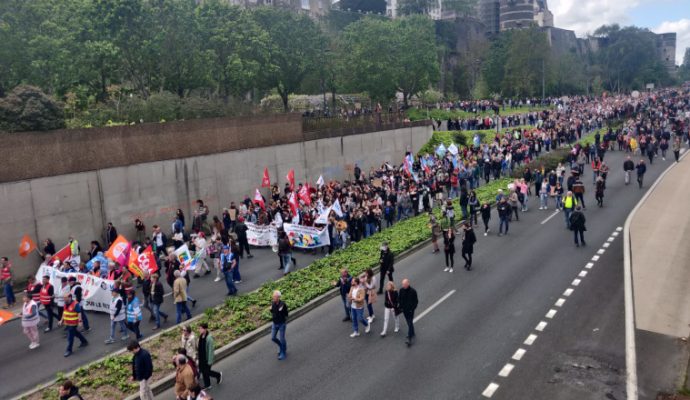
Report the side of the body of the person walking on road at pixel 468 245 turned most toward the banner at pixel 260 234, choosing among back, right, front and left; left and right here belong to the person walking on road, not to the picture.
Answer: right

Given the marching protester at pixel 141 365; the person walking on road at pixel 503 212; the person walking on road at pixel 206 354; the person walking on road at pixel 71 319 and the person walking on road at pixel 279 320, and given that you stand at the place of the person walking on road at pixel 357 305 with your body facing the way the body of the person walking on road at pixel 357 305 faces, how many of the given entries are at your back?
1

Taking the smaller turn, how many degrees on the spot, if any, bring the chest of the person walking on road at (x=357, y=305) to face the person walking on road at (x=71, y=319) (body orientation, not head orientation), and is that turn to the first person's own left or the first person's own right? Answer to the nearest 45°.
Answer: approximately 45° to the first person's own right

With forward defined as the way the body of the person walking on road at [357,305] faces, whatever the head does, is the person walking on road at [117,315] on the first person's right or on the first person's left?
on the first person's right

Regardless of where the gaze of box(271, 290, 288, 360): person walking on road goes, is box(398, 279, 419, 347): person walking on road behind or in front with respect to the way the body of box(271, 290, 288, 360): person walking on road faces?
behind

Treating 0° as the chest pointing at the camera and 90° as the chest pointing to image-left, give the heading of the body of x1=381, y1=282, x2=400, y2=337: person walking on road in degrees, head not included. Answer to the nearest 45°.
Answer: approximately 45°

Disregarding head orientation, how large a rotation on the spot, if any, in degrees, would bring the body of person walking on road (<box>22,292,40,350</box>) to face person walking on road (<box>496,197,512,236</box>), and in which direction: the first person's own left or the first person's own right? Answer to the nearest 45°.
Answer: approximately 135° to the first person's own left

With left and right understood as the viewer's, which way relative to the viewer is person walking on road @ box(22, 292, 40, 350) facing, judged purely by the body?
facing the viewer and to the left of the viewer

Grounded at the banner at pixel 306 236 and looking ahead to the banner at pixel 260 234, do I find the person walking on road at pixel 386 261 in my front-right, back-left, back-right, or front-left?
back-left

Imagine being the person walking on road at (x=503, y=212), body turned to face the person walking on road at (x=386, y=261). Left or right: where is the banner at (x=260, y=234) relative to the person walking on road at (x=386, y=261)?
right

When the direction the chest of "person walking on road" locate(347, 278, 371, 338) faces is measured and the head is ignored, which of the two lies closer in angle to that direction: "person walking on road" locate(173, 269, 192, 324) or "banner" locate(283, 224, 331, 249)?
the person walking on road

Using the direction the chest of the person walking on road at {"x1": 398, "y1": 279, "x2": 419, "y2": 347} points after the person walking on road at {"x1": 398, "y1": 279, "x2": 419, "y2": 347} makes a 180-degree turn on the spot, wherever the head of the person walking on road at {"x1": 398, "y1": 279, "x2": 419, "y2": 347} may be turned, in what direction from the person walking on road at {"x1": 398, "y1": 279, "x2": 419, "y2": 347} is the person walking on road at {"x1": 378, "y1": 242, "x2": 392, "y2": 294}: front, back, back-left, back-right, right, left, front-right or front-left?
front-left

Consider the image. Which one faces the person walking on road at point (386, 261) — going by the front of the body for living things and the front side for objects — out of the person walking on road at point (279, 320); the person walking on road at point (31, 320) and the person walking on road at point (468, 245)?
the person walking on road at point (468, 245)

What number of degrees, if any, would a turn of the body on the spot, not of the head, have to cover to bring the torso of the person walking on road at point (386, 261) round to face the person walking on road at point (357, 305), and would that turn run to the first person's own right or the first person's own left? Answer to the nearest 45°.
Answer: approximately 45° to the first person's own left

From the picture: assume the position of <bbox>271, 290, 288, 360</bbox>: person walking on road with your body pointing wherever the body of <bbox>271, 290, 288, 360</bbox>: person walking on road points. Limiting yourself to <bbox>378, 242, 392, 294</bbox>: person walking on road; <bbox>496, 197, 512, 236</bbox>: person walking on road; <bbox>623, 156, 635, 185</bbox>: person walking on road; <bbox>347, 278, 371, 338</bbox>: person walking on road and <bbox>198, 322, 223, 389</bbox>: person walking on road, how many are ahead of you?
1

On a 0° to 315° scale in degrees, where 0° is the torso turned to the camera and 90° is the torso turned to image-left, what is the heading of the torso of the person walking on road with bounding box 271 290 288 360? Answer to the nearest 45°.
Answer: approximately 45°

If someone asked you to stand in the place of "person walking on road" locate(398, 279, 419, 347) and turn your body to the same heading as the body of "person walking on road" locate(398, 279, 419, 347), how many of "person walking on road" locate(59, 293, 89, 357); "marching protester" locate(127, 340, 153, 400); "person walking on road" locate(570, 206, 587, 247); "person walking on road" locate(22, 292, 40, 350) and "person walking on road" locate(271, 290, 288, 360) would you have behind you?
1

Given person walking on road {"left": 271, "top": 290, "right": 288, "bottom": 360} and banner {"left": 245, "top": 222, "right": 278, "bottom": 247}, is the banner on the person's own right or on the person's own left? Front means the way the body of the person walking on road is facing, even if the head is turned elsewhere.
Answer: on the person's own right

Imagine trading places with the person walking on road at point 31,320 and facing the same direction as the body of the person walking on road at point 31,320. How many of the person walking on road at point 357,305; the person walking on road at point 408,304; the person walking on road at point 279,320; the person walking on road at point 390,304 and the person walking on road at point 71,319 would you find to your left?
5

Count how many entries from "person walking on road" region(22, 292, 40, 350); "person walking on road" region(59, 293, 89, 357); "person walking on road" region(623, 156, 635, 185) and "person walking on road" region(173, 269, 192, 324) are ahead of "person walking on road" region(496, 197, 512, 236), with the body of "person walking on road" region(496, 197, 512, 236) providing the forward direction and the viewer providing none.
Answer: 3
